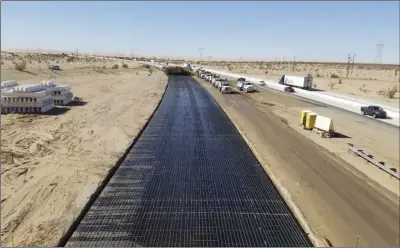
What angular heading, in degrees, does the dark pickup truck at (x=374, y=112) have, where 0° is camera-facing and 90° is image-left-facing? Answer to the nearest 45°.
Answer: approximately 315°

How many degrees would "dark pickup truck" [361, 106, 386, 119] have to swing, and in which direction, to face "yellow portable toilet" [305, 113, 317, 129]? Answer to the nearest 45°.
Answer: approximately 90° to its right

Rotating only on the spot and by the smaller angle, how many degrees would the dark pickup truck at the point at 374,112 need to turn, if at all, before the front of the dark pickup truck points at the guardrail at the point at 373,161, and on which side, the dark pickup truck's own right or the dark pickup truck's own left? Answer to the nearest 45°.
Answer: approximately 45° to the dark pickup truck's own right
